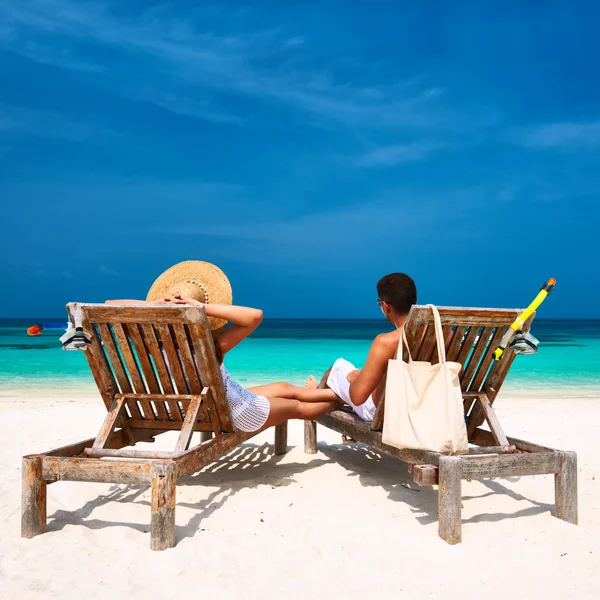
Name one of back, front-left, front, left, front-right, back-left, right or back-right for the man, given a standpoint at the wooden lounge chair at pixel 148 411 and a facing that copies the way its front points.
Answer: front-right

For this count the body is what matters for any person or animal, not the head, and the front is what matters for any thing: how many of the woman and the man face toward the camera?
0

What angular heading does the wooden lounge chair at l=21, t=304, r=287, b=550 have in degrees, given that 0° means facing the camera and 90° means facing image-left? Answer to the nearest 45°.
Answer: approximately 225°

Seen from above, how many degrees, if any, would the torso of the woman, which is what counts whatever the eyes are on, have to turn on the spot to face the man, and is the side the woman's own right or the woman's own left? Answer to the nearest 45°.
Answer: approximately 45° to the woman's own right

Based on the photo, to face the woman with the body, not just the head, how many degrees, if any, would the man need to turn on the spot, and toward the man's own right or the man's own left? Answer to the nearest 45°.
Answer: approximately 45° to the man's own left

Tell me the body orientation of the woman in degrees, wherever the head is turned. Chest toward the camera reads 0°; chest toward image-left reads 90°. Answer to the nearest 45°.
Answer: approximately 225°

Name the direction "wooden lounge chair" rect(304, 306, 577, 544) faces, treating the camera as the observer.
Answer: facing away from the viewer and to the left of the viewer

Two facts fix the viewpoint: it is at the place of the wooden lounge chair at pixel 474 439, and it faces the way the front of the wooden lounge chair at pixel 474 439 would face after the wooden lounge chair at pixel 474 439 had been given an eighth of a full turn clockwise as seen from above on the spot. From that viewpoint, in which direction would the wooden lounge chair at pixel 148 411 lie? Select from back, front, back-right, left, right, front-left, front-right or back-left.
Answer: left

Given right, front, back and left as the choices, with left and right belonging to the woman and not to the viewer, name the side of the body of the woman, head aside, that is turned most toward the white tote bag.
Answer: right

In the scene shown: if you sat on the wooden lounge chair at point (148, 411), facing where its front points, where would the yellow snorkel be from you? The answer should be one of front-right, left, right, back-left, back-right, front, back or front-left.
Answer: front-right

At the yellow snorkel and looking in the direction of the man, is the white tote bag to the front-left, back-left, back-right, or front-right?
front-left

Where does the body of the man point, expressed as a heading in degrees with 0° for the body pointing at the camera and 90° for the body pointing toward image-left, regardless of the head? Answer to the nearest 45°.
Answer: approximately 135°

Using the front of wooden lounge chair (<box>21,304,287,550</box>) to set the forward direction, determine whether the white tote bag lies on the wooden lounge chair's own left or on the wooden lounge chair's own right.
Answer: on the wooden lounge chair's own right

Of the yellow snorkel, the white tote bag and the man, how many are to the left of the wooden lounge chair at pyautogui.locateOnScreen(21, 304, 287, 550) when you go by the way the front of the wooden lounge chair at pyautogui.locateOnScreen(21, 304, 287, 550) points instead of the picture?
0

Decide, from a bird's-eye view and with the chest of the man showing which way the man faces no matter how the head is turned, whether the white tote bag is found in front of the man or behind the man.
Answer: behind
